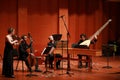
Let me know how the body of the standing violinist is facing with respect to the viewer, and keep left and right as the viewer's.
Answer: facing to the right of the viewer
